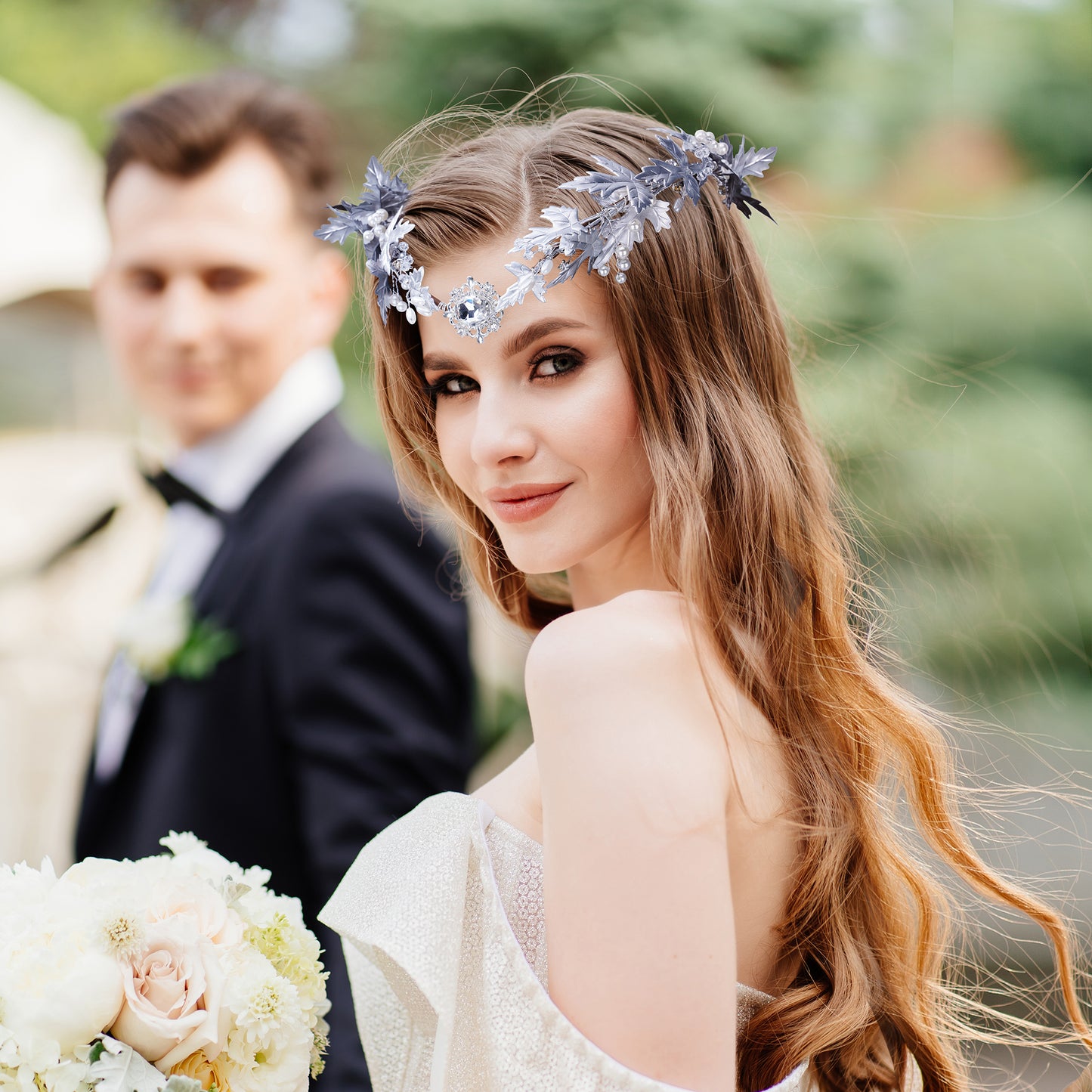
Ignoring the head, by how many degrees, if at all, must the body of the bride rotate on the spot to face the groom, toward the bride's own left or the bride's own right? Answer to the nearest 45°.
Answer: approximately 45° to the bride's own right

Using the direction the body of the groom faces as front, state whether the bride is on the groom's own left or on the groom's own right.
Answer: on the groom's own left

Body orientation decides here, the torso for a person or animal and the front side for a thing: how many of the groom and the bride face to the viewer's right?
0

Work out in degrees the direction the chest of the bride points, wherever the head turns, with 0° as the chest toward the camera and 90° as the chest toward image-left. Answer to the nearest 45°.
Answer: approximately 90°
